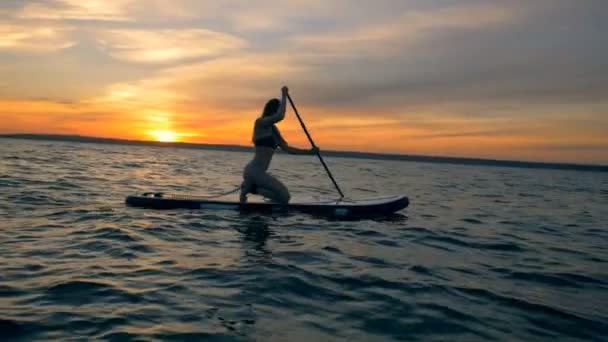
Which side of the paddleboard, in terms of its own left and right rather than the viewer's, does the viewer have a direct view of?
right

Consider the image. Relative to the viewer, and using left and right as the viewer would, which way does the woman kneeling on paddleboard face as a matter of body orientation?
facing to the right of the viewer
